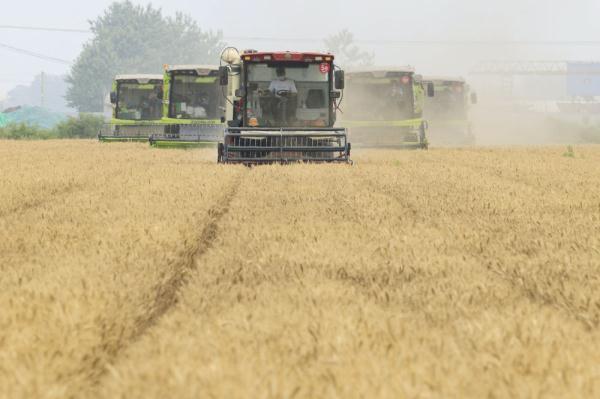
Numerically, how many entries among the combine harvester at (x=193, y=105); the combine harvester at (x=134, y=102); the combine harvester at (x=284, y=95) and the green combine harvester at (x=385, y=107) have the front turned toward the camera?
4

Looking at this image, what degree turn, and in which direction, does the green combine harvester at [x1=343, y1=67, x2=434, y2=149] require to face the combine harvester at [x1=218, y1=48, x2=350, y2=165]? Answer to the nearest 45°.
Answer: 0° — it already faces it

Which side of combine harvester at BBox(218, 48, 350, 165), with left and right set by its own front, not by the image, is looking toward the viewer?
front

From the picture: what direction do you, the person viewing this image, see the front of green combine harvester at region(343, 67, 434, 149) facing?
facing the viewer

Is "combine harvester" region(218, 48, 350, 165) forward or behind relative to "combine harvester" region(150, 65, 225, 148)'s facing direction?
forward

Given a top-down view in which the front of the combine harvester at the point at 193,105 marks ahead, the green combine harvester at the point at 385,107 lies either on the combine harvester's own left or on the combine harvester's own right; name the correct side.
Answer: on the combine harvester's own left

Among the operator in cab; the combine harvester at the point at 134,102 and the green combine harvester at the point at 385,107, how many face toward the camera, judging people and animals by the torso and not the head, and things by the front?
3

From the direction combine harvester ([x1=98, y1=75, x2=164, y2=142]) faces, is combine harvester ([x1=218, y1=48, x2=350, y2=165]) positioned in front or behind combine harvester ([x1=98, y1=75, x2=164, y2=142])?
in front

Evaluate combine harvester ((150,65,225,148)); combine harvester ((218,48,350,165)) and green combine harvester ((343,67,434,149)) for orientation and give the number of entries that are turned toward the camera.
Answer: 3

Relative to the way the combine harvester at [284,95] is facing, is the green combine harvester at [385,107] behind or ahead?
behind

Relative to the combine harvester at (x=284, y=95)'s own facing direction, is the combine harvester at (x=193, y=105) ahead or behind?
behind
